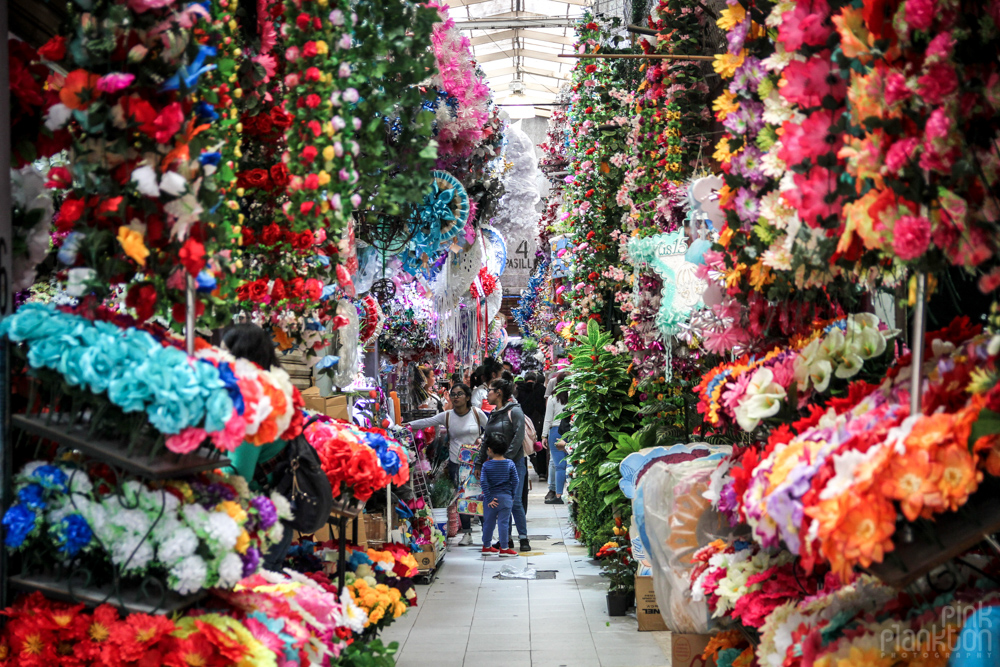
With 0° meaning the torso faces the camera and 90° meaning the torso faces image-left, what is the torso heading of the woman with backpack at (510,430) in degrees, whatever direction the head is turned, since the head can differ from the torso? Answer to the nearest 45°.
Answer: approximately 45°

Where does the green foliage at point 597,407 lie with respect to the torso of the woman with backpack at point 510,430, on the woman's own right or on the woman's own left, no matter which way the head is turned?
on the woman's own left

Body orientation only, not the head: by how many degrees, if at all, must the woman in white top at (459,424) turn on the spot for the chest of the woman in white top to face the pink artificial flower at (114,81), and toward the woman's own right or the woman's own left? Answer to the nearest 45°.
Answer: approximately 45° to the woman's own left

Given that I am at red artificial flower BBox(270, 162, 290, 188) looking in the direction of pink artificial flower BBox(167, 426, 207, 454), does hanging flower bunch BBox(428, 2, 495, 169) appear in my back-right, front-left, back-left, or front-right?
back-left

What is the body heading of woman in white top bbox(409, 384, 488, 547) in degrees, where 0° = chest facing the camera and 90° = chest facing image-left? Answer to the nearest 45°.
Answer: approximately 45°
